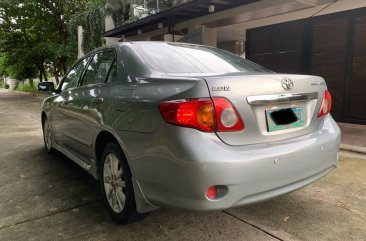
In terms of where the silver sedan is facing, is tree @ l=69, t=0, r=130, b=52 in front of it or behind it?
in front

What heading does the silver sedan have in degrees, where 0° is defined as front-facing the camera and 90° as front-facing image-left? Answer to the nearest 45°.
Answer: approximately 135°

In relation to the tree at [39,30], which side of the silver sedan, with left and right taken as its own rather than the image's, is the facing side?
front
